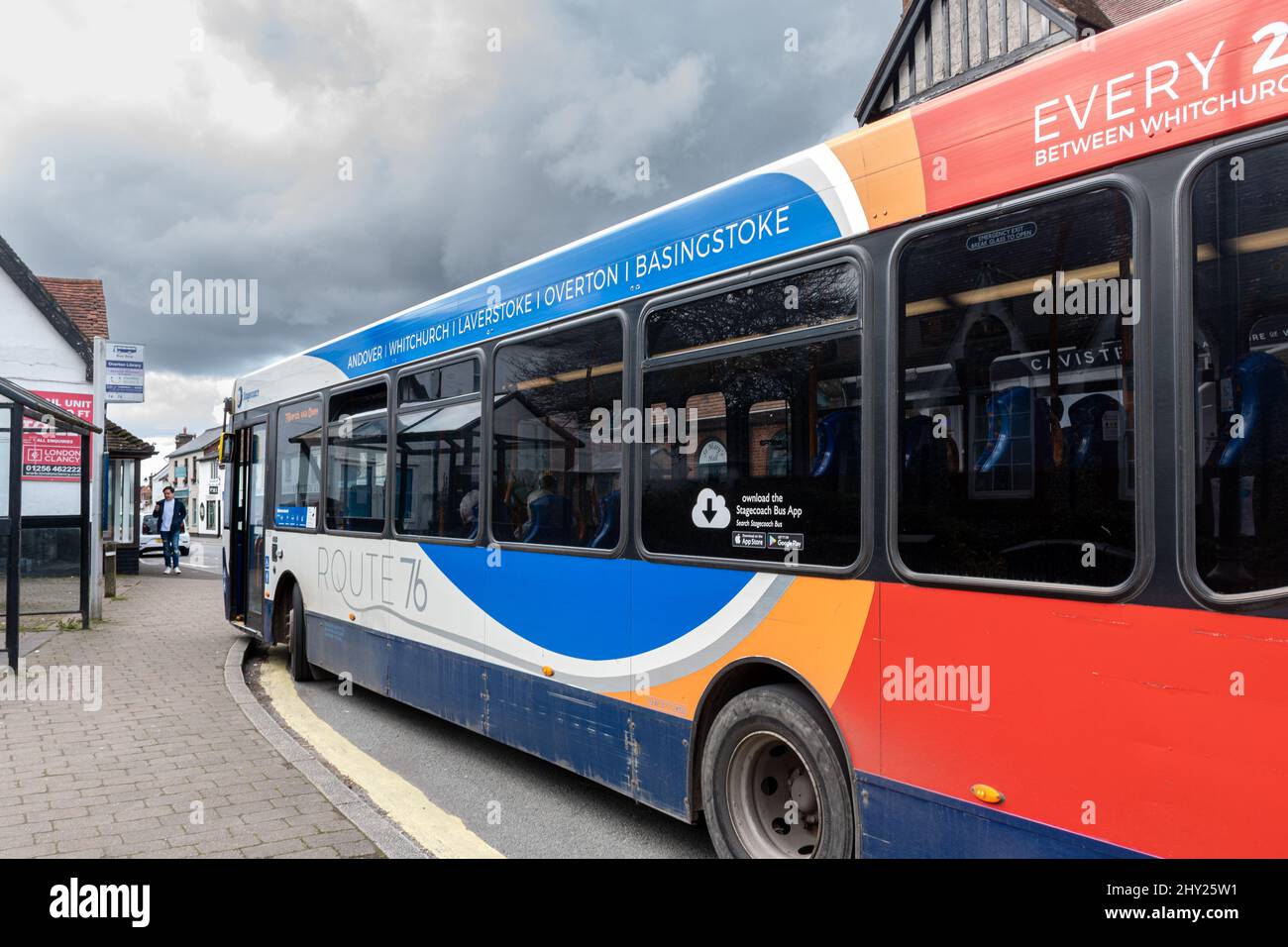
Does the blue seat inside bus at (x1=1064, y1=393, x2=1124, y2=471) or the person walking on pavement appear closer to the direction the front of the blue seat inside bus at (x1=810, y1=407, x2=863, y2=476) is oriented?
the person walking on pavement

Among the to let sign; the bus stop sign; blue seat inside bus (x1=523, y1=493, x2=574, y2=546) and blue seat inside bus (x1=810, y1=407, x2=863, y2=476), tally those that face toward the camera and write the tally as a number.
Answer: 2

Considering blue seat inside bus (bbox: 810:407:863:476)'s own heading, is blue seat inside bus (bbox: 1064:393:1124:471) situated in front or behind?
behind

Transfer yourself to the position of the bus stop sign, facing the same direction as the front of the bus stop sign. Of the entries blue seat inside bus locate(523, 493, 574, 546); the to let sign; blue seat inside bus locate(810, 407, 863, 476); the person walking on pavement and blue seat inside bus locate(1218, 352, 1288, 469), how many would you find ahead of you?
3

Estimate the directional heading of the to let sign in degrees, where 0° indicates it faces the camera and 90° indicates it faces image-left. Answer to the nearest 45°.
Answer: approximately 0°

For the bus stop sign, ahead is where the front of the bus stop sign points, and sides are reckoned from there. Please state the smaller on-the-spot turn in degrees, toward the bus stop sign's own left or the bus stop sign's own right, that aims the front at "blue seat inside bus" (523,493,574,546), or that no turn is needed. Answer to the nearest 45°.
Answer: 0° — it already faces it

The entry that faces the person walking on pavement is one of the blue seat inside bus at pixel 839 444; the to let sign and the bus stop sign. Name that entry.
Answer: the blue seat inside bus

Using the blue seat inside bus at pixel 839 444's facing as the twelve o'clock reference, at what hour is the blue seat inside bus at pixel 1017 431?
the blue seat inside bus at pixel 1017 431 is roughly at 6 o'clock from the blue seat inside bus at pixel 839 444.

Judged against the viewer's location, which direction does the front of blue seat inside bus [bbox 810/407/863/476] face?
facing away from the viewer and to the left of the viewer

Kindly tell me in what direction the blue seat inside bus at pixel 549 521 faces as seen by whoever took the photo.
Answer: facing away from the viewer and to the left of the viewer
